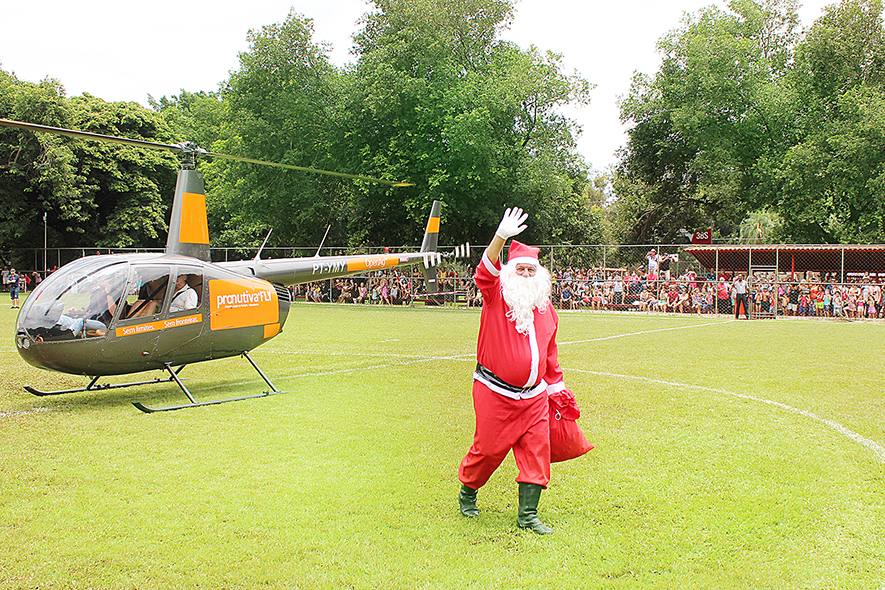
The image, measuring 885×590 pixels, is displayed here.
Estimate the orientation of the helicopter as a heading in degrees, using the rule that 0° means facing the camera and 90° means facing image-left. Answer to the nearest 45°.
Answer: approximately 45°

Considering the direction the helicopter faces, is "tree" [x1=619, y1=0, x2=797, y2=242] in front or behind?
behind

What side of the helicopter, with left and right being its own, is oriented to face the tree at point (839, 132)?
back

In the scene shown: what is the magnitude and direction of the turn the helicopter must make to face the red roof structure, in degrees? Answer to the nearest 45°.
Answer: approximately 180°

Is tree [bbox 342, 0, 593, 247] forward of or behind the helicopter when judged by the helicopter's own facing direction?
behind

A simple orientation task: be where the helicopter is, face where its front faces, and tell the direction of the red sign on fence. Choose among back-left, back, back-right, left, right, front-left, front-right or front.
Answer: back

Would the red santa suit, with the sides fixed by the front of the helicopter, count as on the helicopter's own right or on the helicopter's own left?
on the helicopter's own left

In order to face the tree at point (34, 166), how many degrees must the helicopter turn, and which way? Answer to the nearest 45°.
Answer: approximately 135° to its right
